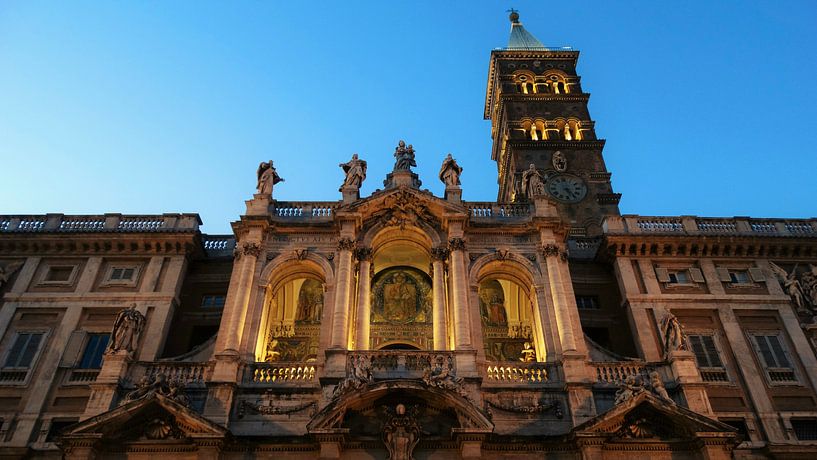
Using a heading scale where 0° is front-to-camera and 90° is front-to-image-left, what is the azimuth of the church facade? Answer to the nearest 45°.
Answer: approximately 0°
